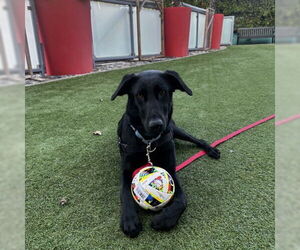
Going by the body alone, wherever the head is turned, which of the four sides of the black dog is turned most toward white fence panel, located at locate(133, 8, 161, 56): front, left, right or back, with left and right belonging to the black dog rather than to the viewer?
back

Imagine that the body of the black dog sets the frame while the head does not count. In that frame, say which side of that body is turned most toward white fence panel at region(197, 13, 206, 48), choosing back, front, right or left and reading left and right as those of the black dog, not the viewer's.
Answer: back

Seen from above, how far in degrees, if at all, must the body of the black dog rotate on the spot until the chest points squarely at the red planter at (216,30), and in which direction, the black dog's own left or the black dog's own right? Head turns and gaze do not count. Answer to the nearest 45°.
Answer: approximately 180°

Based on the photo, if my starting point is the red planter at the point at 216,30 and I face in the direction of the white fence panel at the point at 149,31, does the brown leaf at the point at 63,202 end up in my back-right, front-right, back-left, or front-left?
front-left

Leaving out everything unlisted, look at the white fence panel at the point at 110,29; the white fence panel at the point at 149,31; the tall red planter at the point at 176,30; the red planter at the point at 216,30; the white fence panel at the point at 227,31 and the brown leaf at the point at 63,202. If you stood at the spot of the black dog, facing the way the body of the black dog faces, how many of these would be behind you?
5

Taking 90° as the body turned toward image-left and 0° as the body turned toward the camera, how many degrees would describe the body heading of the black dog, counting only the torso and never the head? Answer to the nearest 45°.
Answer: approximately 0°

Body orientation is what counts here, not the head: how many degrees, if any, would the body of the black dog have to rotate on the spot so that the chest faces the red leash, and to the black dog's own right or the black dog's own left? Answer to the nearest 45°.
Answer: approximately 135° to the black dog's own left

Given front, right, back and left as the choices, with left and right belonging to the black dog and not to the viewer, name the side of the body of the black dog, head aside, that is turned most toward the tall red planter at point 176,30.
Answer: back

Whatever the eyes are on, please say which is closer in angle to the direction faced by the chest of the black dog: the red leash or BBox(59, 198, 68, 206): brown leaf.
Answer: the brown leaf

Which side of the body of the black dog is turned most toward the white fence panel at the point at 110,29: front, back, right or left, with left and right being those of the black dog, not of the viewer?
back

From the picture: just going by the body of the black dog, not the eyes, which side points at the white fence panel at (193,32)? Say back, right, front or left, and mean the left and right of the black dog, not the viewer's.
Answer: back

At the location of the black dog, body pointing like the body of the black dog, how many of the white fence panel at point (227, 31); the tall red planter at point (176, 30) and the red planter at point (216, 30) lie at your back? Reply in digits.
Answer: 3
